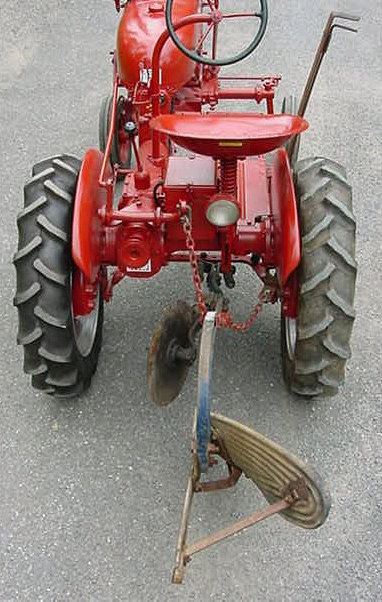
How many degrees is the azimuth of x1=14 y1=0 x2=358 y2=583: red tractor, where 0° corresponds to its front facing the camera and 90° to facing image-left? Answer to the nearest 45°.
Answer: approximately 180°
